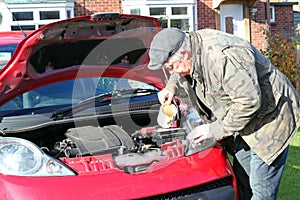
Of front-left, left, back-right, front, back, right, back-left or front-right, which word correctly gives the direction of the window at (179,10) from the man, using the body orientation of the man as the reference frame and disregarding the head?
right

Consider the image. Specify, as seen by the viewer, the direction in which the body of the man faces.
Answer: to the viewer's left

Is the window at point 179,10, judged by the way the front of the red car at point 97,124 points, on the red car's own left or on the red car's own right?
on the red car's own left

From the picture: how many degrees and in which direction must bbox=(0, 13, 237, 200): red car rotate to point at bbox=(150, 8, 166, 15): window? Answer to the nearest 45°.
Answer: approximately 135° to its left

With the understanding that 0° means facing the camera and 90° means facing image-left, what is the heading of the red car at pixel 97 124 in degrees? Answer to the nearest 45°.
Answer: approximately 315°

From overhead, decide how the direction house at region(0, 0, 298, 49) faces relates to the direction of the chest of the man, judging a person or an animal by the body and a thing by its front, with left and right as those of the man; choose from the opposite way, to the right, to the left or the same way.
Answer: to the left

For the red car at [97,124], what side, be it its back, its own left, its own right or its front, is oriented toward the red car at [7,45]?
back

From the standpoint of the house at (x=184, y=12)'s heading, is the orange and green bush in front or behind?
in front

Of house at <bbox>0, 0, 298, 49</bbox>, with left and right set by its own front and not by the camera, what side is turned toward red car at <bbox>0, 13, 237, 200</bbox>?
front

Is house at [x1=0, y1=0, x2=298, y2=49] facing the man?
yes

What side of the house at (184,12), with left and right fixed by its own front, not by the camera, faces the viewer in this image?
front

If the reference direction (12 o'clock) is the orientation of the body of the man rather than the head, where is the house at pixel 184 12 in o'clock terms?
The house is roughly at 3 o'clock from the man.

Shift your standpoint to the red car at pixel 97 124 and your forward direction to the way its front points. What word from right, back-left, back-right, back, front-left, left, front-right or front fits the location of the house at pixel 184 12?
back-left

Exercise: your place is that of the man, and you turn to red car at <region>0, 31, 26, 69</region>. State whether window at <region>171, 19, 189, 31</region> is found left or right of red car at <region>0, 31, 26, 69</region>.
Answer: right
